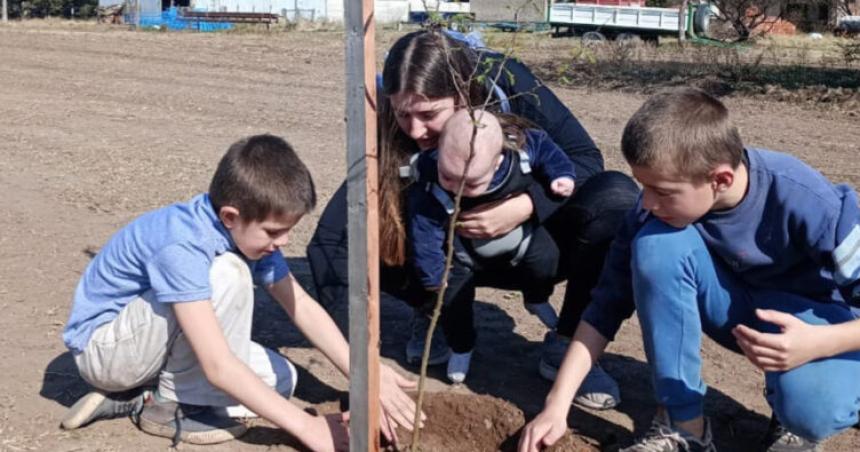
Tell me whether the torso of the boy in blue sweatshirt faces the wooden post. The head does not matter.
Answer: yes

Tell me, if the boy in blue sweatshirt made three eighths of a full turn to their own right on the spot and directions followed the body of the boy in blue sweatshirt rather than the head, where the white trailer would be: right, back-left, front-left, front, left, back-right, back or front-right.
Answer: front

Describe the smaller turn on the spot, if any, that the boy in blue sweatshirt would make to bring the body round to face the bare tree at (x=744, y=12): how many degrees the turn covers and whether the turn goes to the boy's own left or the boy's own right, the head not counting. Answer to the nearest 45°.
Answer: approximately 135° to the boy's own right

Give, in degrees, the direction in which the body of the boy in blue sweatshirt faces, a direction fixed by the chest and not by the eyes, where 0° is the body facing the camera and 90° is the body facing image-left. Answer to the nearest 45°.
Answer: approximately 45°

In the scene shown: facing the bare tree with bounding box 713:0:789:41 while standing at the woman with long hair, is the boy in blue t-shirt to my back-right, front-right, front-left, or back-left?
back-left
